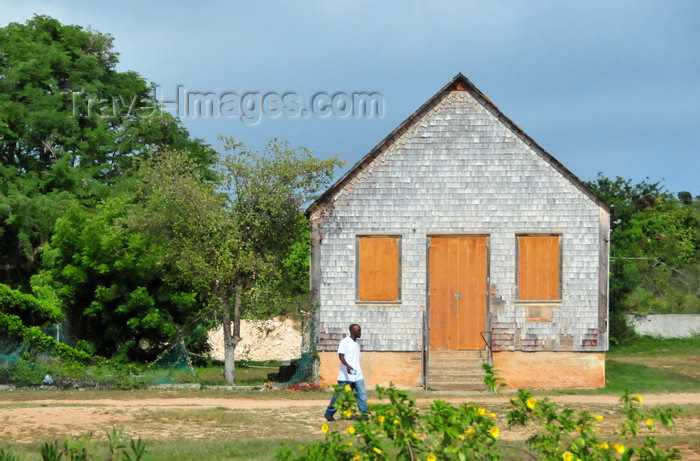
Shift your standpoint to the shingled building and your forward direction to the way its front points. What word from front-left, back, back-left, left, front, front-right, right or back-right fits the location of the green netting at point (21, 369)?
right

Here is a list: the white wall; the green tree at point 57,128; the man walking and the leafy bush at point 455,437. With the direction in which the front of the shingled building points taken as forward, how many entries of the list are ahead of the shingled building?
2

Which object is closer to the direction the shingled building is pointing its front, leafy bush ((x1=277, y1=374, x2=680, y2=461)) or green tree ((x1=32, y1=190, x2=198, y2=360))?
the leafy bush

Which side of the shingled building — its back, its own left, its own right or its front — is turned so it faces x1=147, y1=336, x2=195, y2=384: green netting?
right

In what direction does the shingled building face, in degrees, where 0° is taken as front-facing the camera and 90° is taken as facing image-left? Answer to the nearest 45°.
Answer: approximately 0°

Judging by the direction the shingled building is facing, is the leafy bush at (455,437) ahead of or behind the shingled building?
ahead

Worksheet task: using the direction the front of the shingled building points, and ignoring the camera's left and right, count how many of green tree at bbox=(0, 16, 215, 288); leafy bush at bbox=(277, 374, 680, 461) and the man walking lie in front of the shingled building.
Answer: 2

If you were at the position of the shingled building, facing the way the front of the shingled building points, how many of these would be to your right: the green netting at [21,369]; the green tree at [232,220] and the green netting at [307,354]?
3
